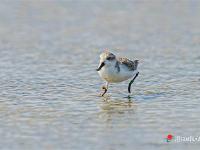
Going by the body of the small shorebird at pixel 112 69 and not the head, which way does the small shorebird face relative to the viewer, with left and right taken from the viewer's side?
facing the viewer and to the left of the viewer
